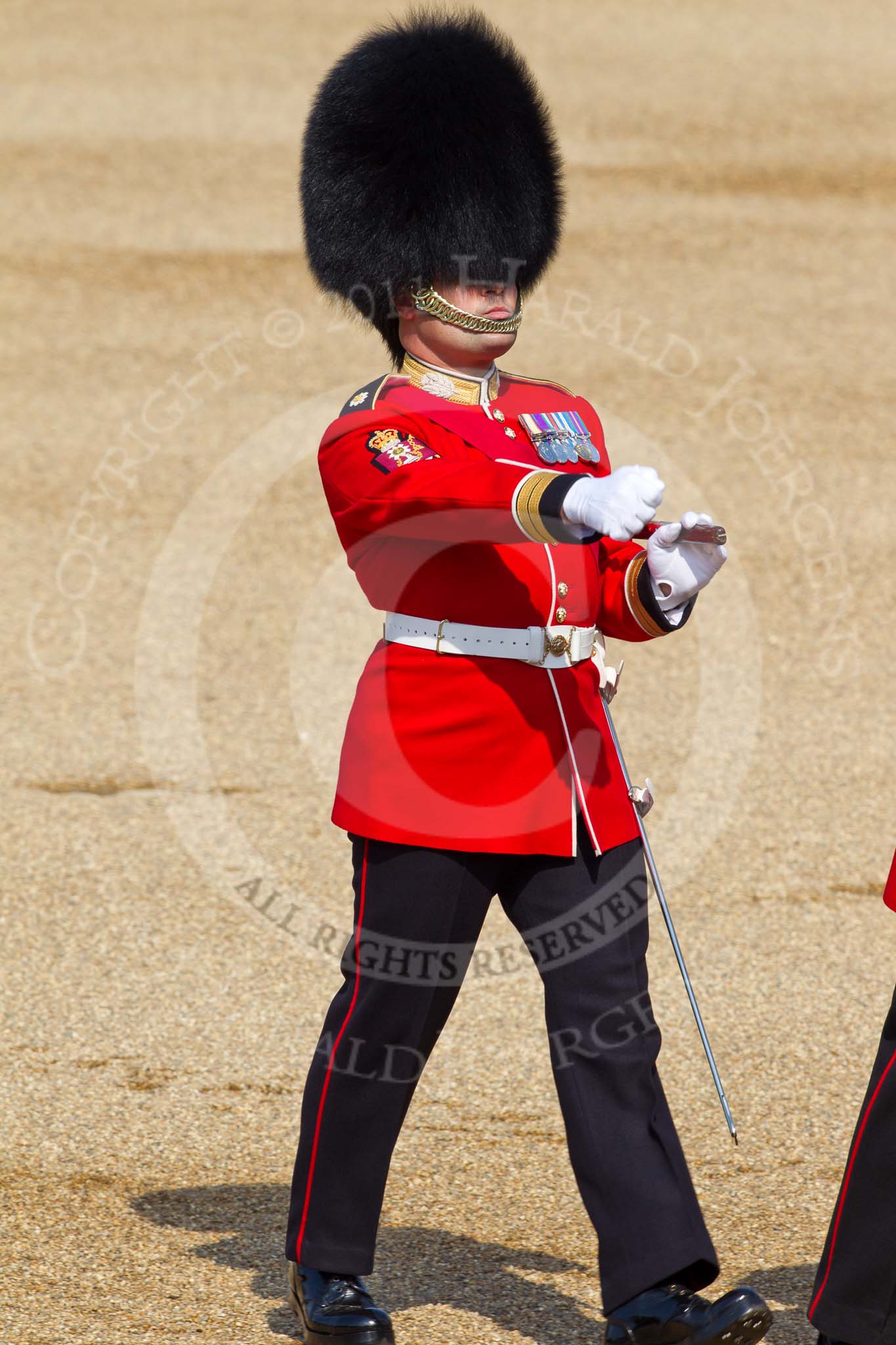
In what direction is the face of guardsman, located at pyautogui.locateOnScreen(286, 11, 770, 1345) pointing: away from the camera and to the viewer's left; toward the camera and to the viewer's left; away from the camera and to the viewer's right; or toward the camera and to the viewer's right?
toward the camera and to the viewer's right

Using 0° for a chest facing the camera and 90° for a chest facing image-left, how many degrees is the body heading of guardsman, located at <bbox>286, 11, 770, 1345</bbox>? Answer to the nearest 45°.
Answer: approximately 315°
